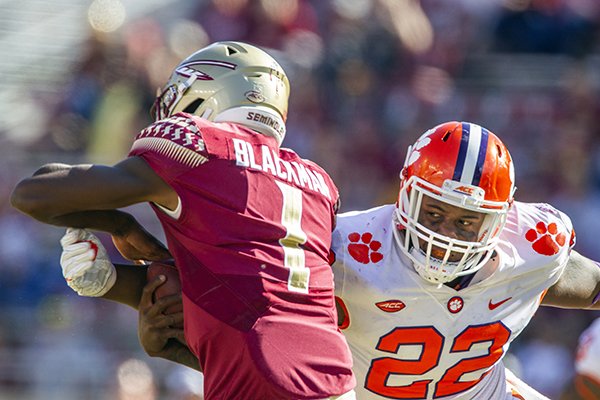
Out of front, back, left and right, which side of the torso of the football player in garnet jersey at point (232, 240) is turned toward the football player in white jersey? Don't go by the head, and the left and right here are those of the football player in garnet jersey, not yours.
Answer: right

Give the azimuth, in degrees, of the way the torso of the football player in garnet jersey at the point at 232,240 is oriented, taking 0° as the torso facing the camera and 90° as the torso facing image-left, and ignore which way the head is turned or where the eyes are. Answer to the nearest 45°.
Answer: approximately 135°

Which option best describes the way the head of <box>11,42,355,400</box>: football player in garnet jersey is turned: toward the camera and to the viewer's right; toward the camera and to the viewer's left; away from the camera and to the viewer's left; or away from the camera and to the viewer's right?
away from the camera and to the viewer's left

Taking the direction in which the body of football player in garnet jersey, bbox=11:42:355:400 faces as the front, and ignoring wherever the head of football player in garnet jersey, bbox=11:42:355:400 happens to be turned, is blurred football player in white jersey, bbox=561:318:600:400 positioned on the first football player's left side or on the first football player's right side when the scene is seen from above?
on the first football player's right side

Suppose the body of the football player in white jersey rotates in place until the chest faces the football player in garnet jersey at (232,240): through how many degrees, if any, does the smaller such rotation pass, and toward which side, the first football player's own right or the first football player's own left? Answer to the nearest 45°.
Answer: approximately 45° to the first football player's own right
